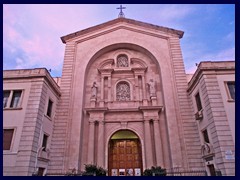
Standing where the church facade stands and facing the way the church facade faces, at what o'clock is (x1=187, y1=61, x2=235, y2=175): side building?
The side building is roughly at 10 o'clock from the church facade.

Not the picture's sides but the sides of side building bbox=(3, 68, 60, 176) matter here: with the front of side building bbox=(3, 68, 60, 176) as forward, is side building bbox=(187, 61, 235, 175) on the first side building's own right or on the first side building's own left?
on the first side building's own left

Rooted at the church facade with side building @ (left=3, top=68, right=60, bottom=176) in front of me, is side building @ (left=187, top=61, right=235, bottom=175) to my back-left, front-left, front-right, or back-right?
back-left

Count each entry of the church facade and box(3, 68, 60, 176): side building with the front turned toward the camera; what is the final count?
2

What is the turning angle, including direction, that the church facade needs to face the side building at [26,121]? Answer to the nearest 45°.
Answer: approximately 45° to its right

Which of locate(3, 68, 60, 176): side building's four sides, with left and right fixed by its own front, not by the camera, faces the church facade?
left

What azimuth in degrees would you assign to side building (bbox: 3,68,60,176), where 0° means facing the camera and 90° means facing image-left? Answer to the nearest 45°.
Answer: approximately 0°
